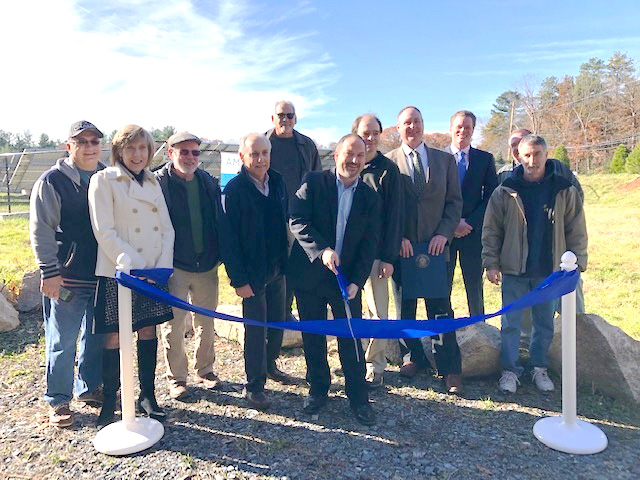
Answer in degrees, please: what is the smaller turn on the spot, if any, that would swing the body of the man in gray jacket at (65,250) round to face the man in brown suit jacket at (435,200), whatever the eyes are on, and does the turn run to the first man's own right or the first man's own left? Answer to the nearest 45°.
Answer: approximately 45° to the first man's own left

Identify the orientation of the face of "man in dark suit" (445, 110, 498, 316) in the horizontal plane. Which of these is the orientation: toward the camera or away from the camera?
toward the camera

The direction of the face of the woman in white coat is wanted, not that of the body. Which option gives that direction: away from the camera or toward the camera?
toward the camera

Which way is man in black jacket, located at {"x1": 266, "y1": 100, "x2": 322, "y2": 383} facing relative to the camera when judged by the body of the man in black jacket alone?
toward the camera

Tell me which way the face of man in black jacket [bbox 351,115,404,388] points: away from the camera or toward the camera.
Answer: toward the camera

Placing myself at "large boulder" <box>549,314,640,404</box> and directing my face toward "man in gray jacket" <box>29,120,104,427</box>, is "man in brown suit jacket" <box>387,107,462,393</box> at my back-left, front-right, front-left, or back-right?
front-right

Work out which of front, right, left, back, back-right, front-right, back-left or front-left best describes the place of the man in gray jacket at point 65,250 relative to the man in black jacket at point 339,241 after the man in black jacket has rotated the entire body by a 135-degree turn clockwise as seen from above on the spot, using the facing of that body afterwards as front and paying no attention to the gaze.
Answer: front-left

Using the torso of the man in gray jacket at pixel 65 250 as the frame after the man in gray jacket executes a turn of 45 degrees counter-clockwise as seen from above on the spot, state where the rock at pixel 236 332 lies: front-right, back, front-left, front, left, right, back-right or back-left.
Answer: front-left

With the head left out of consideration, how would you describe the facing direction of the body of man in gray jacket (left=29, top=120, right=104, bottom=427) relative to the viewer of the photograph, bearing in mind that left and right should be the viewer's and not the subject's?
facing the viewer and to the right of the viewer

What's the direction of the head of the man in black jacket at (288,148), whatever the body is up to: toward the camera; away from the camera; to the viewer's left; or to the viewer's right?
toward the camera

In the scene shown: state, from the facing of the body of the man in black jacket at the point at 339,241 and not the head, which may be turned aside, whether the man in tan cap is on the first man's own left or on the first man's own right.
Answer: on the first man's own right

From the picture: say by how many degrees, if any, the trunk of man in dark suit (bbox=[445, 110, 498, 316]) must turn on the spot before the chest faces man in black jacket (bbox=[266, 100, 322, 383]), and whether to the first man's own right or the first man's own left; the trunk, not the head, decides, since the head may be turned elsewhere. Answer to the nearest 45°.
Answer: approximately 45° to the first man's own right

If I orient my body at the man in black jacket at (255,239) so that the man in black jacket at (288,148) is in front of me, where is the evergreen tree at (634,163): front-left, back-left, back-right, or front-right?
front-right

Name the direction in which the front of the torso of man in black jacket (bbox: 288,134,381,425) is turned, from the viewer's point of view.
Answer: toward the camera

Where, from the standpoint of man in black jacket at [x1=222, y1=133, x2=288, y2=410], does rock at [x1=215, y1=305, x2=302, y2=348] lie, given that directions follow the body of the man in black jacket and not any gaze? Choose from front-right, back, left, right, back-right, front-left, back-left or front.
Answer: back-left

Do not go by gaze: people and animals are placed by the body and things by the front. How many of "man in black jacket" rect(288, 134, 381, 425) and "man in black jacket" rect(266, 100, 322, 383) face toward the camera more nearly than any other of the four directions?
2
